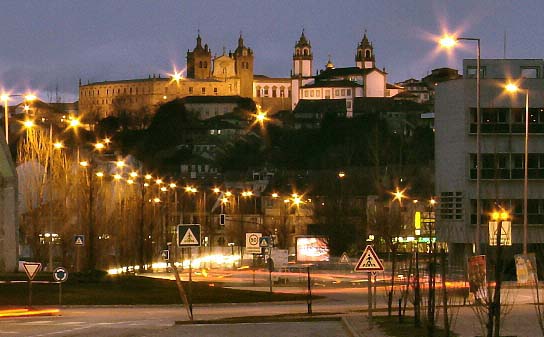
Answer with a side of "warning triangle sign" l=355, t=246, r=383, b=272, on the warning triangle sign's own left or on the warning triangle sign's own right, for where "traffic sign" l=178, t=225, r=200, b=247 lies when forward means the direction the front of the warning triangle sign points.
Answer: on the warning triangle sign's own right

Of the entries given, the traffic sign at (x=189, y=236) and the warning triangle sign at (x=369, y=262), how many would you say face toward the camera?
2

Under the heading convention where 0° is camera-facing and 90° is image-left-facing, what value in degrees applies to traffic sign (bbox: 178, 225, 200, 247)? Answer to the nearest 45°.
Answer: approximately 0°
